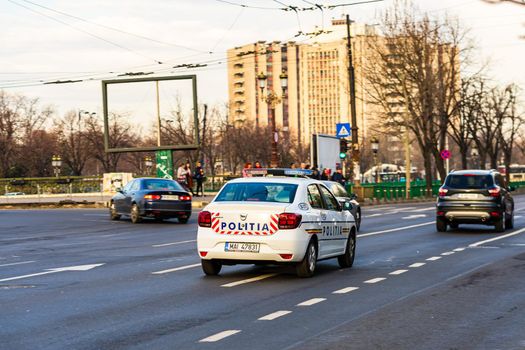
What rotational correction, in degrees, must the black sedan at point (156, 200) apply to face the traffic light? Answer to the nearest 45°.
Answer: approximately 90° to its right

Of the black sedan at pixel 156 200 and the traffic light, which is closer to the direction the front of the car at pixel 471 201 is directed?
the traffic light

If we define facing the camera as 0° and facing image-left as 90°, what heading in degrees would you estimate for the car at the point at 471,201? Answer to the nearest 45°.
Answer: approximately 180°

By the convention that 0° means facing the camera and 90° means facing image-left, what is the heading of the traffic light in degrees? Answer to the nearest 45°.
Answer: approximately 0°

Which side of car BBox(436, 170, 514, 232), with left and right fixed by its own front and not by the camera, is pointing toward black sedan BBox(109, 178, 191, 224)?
left

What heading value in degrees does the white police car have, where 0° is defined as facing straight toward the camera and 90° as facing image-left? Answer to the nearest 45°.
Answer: approximately 225°

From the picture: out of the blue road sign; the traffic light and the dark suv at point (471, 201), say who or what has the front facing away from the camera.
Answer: the dark suv
